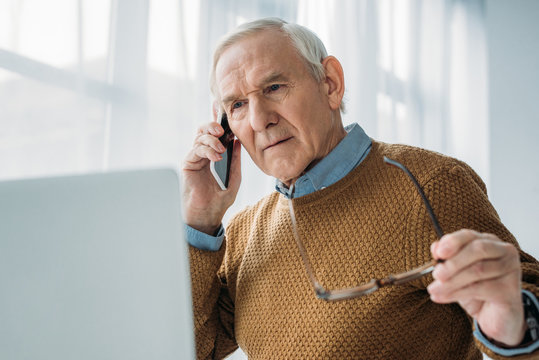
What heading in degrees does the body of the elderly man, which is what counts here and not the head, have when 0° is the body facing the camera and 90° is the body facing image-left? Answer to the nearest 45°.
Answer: approximately 45°

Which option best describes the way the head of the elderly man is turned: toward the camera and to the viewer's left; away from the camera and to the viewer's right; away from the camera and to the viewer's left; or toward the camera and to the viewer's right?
toward the camera and to the viewer's left
